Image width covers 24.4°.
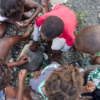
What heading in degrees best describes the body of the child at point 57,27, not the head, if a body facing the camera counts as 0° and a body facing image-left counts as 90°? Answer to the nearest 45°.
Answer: approximately 45°

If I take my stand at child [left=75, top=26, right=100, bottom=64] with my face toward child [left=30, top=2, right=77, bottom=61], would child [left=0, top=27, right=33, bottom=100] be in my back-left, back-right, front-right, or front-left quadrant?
front-left
